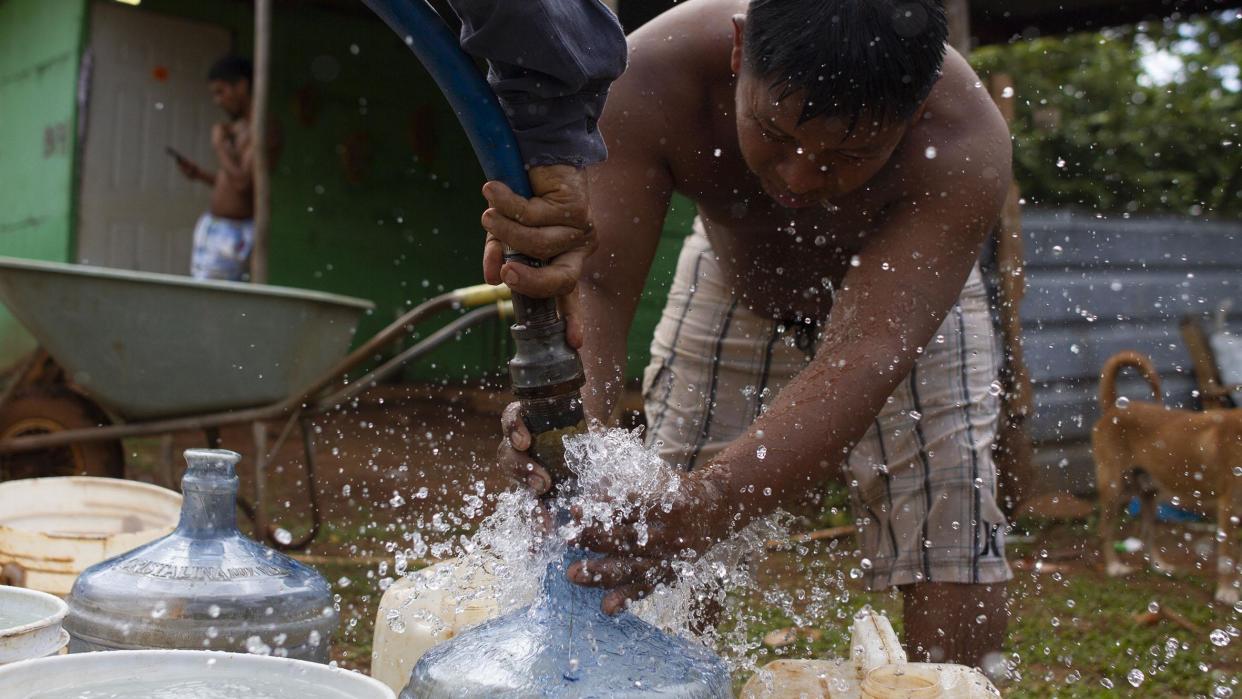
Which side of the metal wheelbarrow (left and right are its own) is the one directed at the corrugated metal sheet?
back

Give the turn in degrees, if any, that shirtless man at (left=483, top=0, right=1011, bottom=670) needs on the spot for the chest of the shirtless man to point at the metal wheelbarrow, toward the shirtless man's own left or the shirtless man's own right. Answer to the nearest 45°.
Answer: approximately 135° to the shirtless man's own right

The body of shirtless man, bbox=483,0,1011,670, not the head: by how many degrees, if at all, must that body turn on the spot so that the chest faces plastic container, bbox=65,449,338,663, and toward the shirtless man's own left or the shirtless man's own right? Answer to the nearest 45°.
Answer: approximately 45° to the shirtless man's own right

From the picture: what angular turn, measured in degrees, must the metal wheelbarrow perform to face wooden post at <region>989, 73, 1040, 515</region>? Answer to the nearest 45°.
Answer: approximately 180°

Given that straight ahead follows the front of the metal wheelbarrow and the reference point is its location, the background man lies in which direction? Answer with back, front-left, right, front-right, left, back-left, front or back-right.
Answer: right

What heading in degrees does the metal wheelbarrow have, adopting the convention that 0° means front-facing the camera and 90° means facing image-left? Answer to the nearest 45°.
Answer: approximately 90°

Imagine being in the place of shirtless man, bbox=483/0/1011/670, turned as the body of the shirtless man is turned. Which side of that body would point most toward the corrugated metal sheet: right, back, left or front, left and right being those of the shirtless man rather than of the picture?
back

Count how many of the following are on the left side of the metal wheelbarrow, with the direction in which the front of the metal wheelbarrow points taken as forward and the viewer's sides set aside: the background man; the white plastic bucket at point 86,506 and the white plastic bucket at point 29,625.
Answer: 2

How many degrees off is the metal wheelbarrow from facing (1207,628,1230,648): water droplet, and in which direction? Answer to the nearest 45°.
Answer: approximately 180°

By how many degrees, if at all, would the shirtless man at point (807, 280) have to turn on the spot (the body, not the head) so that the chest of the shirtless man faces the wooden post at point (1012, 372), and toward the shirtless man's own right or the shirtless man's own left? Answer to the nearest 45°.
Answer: approximately 180°

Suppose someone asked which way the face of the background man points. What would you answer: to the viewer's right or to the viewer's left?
to the viewer's left

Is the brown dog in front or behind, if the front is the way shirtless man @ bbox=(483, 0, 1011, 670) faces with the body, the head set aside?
behind

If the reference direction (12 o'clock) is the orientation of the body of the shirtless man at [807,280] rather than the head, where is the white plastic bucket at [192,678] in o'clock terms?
The white plastic bucket is roughly at 1 o'clock from the shirtless man.

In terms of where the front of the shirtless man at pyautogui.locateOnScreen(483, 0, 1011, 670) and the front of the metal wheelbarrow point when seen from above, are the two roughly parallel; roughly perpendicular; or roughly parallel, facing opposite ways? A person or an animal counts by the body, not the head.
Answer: roughly perpendicular

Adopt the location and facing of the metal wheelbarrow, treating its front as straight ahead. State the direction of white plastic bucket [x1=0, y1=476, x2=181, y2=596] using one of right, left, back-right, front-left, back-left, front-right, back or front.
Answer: left

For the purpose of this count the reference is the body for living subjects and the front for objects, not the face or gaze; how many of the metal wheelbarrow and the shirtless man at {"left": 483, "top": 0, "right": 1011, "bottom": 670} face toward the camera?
1

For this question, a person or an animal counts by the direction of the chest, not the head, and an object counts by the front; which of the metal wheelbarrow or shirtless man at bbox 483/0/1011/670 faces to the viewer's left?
the metal wheelbarrow
